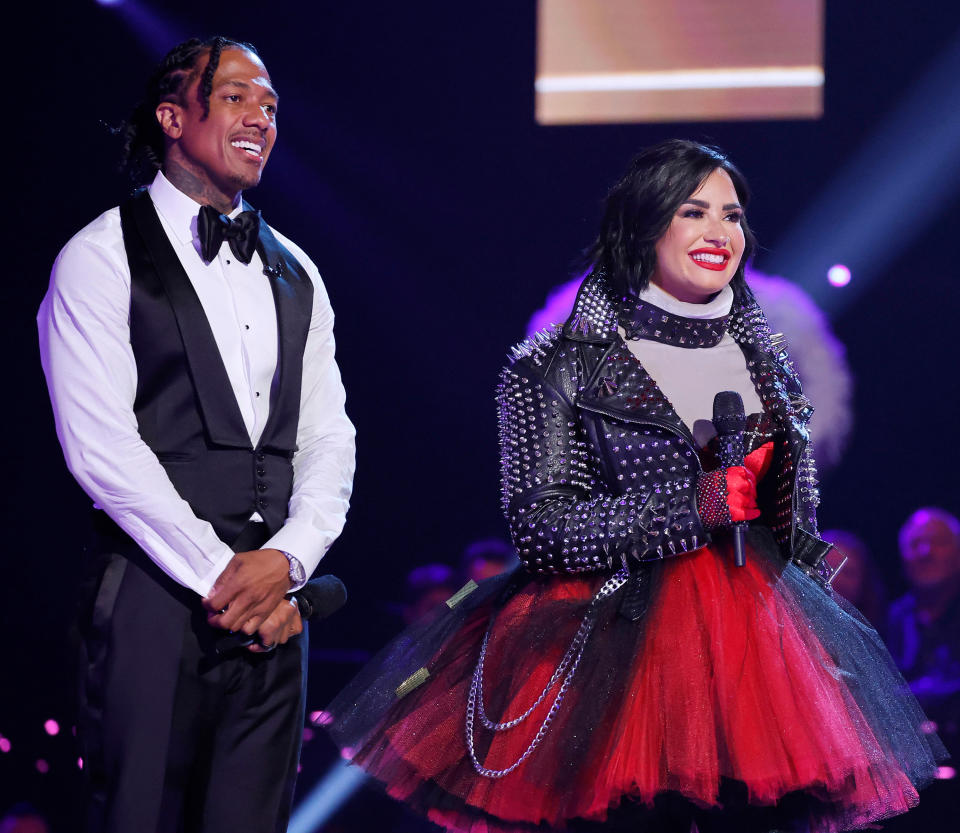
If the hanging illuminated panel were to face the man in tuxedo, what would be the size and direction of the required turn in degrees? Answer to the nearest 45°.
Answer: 0° — it already faces them

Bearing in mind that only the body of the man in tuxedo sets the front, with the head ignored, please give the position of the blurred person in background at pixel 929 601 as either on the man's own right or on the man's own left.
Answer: on the man's own left

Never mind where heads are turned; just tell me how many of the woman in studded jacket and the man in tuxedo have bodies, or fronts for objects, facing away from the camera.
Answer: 0

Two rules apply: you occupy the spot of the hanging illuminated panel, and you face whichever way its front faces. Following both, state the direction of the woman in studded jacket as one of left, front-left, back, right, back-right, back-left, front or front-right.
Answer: front

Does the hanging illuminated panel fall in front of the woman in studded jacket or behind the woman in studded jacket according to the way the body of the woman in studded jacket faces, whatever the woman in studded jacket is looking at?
behind

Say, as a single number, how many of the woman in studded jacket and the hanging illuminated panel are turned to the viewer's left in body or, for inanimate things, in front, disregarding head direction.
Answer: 0

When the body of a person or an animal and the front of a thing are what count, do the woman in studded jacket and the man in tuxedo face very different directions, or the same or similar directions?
same or similar directions

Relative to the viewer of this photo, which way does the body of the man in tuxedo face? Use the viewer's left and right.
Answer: facing the viewer and to the right of the viewer

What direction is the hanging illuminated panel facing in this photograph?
toward the camera

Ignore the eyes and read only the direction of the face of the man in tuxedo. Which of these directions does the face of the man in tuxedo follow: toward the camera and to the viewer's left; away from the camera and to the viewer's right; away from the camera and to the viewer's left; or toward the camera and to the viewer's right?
toward the camera and to the viewer's right

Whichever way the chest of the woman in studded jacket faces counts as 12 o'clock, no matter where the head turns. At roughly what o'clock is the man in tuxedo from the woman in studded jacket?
The man in tuxedo is roughly at 4 o'clock from the woman in studded jacket.

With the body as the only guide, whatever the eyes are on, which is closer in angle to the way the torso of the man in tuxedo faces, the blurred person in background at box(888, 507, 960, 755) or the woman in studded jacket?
the woman in studded jacket

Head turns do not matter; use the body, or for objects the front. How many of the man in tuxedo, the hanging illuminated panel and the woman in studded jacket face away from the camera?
0

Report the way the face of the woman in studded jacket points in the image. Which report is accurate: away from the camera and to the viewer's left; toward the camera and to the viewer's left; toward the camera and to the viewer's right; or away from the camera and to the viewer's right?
toward the camera and to the viewer's right
